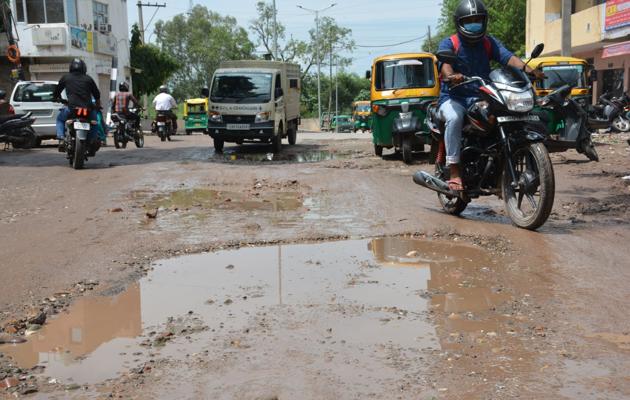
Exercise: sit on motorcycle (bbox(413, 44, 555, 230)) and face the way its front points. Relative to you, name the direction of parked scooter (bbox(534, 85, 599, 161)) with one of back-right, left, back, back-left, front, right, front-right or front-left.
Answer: back-left

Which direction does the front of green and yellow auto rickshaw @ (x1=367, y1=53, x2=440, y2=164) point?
toward the camera

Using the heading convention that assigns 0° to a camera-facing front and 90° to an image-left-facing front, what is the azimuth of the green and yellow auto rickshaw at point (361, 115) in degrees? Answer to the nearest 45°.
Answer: approximately 0°

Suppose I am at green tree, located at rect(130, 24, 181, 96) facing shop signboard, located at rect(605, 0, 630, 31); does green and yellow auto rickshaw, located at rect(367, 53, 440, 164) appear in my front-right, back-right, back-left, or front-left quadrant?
front-right

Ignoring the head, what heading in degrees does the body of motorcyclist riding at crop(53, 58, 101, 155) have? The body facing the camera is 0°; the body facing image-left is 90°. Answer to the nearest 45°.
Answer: approximately 180°

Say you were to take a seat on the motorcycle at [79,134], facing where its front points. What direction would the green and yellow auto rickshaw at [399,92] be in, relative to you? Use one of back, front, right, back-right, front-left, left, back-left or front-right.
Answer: right

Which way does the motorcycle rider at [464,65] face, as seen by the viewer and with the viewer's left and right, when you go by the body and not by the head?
facing the viewer and to the right of the viewer

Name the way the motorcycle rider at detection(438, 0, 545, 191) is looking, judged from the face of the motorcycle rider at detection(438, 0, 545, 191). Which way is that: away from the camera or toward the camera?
toward the camera

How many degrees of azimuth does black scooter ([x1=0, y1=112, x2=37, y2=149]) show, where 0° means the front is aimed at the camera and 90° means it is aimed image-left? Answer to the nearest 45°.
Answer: approximately 90°

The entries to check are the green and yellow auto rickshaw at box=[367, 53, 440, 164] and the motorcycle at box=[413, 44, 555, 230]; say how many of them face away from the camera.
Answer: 0

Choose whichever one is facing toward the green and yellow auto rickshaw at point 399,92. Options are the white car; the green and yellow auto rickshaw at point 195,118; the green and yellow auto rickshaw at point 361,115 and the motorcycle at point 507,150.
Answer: the green and yellow auto rickshaw at point 361,115
